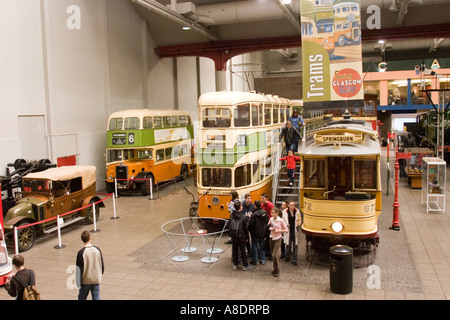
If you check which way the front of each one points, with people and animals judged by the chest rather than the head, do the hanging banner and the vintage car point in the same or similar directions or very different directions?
same or similar directions

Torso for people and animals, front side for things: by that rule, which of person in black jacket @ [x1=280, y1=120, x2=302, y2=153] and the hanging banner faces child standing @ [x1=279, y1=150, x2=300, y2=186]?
the person in black jacket

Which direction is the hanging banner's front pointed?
toward the camera

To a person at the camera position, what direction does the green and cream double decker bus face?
facing the viewer and to the left of the viewer

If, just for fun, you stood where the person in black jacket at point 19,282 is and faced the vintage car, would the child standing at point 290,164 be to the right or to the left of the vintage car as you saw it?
right

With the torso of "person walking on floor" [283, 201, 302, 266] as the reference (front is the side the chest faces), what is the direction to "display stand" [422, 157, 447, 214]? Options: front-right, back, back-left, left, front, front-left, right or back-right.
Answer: back-left

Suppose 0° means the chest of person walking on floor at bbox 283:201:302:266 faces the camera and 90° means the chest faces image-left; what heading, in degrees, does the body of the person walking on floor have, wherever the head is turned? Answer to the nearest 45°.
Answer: approximately 0°

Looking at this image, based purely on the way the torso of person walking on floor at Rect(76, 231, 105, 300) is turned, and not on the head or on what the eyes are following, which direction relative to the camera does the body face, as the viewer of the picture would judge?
away from the camera
